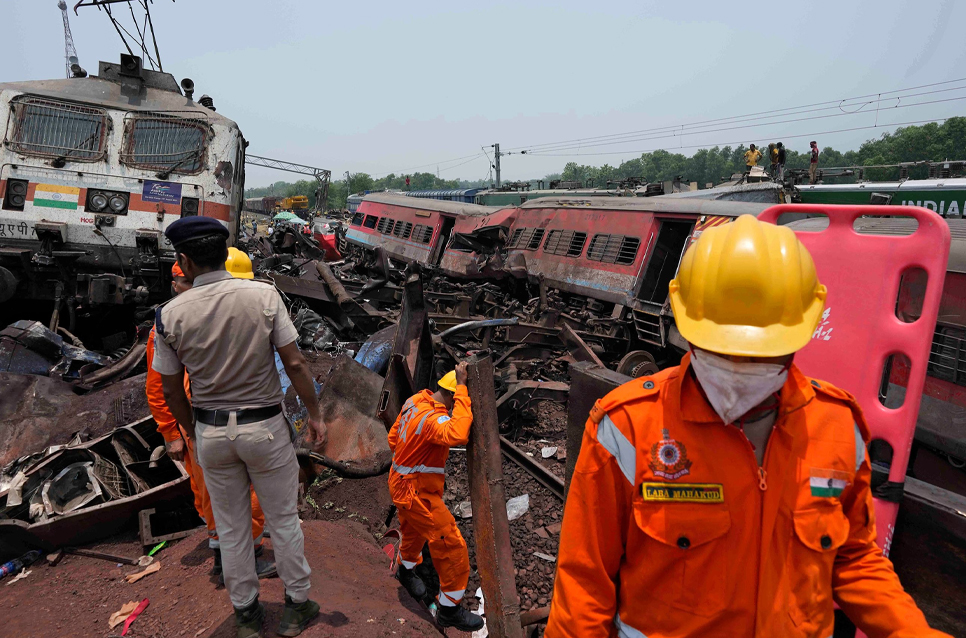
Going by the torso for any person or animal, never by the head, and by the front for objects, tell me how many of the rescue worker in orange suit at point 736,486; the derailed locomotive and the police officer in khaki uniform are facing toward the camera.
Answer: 2

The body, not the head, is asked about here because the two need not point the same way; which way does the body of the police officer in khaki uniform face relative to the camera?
away from the camera

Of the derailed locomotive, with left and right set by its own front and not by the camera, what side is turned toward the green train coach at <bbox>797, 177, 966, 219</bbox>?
left

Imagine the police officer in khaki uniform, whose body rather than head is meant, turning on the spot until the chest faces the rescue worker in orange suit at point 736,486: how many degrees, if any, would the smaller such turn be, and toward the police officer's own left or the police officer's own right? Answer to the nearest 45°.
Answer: approximately 135° to the police officer's own right

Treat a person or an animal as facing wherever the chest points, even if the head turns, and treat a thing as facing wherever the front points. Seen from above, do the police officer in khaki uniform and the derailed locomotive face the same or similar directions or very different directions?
very different directions

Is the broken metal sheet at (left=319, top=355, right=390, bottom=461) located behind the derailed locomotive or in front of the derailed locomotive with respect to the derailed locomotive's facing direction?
in front

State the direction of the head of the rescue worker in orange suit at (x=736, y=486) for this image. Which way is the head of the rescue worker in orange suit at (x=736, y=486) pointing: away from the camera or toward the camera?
toward the camera

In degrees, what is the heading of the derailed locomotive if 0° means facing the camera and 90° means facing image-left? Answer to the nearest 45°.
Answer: approximately 0°

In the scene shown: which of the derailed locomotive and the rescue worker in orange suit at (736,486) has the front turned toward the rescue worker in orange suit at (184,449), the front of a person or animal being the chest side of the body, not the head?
the derailed locomotive

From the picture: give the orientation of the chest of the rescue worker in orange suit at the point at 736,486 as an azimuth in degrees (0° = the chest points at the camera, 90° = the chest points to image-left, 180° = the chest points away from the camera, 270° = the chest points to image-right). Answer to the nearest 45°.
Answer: approximately 0°

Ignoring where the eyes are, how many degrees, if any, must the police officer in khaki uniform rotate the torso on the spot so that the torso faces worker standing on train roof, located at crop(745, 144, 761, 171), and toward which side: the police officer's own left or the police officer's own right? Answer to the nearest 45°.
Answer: approximately 45° to the police officer's own right

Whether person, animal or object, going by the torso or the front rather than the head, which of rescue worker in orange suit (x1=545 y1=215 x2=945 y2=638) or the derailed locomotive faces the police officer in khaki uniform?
the derailed locomotive

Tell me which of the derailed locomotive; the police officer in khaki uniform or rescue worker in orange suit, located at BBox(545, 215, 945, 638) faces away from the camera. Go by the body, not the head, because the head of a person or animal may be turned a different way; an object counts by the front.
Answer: the police officer in khaki uniform

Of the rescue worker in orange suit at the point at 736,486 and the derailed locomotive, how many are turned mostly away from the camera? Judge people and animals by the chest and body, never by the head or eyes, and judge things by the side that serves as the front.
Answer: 0

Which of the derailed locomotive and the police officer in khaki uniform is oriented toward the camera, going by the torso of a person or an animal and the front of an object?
the derailed locomotive
